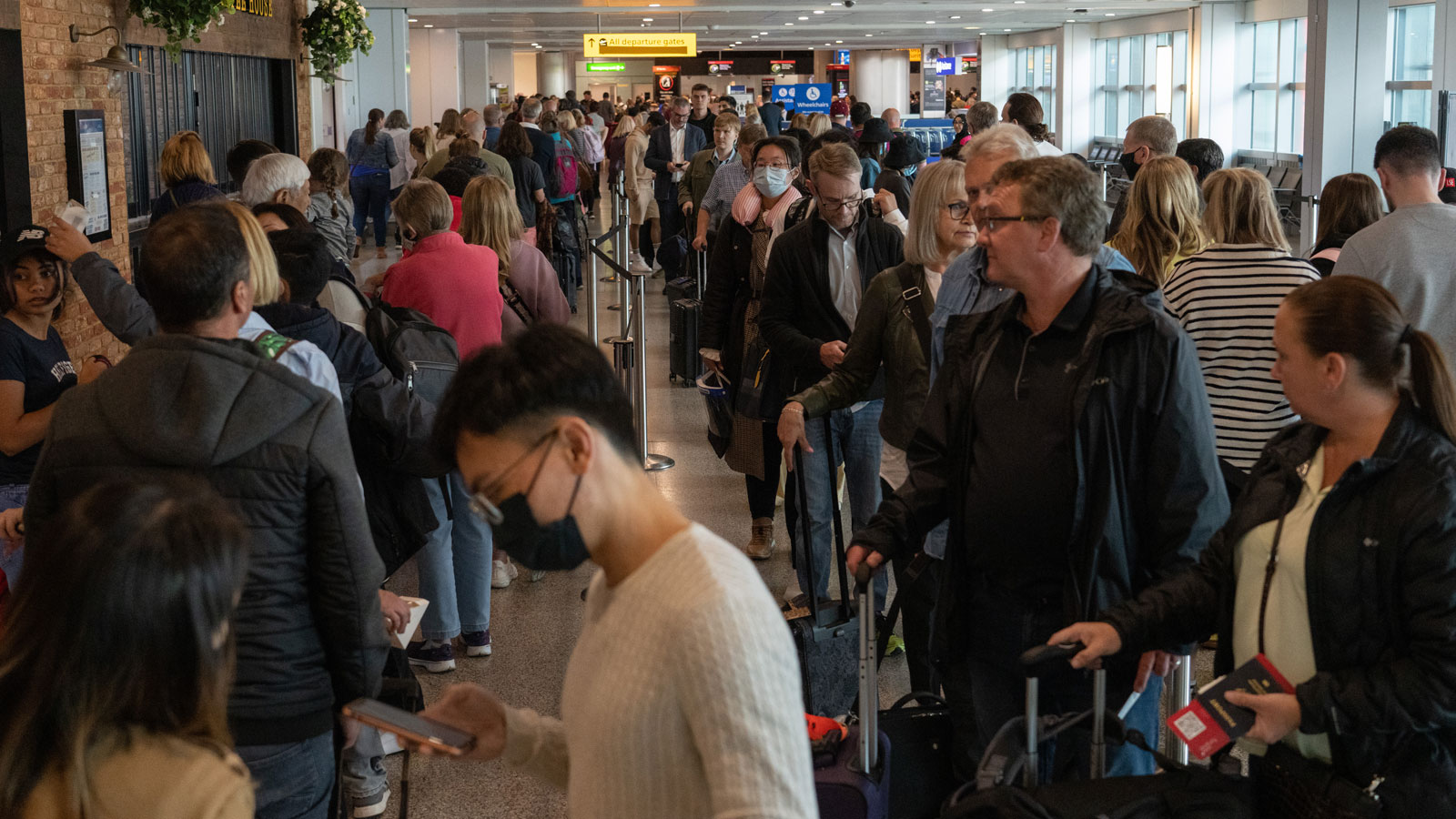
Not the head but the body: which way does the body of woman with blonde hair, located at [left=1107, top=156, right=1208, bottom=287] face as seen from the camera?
away from the camera

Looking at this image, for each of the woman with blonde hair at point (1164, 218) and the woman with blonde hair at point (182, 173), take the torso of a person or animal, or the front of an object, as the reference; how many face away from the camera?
2

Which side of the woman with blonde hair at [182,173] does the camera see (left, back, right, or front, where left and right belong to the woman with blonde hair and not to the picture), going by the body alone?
back

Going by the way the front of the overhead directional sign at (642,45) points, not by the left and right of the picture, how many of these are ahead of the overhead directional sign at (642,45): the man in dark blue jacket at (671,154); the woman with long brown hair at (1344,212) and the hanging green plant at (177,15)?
3

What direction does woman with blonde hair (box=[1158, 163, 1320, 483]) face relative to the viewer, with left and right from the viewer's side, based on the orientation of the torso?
facing away from the viewer

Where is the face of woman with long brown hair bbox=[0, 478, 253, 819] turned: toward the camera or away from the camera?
away from the camera

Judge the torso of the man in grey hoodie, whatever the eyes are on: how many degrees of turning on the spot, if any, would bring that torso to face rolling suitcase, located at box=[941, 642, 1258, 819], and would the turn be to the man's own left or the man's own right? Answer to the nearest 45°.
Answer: approximately 135° to the man's own right

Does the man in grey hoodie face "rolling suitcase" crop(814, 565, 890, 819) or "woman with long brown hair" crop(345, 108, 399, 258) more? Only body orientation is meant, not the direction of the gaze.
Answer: the woman with long brown hair

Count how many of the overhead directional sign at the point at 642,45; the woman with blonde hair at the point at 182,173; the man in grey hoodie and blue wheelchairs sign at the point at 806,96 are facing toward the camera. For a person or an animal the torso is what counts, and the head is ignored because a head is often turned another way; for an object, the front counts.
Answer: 2

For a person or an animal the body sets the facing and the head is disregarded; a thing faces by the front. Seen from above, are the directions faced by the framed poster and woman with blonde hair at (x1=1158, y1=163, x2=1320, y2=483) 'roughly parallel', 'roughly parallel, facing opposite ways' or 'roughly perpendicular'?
roughly perpendicular

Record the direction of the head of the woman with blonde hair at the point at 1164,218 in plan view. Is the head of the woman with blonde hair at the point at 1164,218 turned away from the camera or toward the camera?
away from the camera

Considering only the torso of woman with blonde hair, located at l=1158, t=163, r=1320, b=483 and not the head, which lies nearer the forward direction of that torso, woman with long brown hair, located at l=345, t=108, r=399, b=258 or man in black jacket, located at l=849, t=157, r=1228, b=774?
the woman with long brown hair

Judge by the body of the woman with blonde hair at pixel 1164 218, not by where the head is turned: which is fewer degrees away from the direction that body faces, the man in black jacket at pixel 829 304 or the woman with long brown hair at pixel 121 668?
the man in black jacket

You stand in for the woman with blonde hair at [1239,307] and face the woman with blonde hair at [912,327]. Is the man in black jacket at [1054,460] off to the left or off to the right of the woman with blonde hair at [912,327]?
left

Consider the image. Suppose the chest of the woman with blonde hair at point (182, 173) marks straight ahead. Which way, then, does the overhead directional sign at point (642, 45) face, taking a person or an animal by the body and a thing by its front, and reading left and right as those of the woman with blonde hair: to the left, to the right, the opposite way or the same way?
the opposite way
